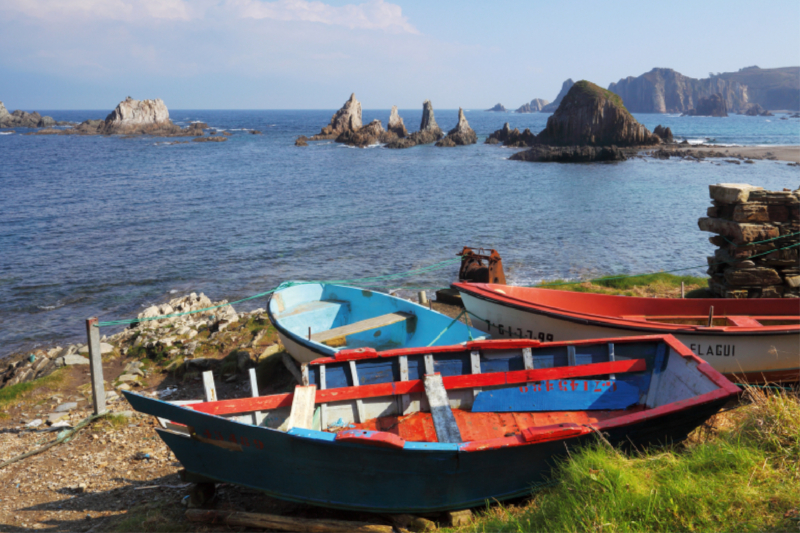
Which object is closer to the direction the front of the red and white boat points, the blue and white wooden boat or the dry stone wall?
the blue and white wooden boat

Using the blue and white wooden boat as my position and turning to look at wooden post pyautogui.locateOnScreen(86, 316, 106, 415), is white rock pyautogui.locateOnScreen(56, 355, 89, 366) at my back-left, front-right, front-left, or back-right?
front-right

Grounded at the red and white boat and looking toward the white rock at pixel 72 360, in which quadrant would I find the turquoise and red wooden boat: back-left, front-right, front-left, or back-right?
front-left

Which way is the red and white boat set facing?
to the viewer's left

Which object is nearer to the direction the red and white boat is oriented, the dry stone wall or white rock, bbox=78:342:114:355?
the white rock

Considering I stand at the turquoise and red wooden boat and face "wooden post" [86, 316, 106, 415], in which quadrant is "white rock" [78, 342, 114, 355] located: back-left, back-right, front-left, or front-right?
front-right

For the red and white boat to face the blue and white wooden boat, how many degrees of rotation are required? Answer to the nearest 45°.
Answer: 0° — it already faces it

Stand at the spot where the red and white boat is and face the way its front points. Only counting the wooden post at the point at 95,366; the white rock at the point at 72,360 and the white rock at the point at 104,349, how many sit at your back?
0

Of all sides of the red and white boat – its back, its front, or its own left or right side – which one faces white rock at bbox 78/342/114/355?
front

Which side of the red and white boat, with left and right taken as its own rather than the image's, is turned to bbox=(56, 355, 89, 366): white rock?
front

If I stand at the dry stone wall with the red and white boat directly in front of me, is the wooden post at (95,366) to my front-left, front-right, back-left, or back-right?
front-right

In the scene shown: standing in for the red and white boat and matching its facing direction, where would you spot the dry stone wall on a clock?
The dry stone wall is roughly at 4 o'clock from the red and white boat.

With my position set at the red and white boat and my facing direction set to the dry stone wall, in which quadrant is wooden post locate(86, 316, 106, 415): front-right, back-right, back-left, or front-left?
back-left

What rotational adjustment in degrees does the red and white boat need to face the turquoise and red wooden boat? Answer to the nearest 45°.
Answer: approximately 45° to its left
